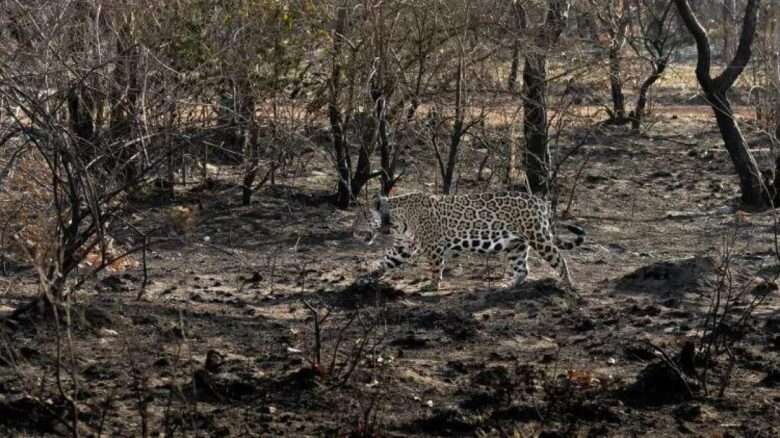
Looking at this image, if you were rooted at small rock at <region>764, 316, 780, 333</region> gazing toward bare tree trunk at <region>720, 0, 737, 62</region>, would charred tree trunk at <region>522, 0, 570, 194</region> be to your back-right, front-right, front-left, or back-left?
front-left

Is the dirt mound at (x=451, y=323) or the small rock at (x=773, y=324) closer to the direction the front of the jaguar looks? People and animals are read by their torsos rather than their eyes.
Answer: the dirt mound

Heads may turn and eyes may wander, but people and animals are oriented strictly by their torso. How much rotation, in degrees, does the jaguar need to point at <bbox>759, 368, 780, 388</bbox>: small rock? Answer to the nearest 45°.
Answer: approximately 135° to its left

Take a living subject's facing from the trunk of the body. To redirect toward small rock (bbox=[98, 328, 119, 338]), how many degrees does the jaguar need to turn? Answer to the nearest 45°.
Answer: approximately 45° to its left

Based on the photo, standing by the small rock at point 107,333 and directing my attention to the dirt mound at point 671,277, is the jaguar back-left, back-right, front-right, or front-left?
front-left

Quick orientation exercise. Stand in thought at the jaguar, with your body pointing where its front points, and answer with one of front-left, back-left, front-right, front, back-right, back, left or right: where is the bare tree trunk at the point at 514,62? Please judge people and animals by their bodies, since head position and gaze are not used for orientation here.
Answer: right

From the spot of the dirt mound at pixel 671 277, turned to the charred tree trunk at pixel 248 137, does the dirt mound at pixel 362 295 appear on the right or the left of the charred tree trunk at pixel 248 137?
left

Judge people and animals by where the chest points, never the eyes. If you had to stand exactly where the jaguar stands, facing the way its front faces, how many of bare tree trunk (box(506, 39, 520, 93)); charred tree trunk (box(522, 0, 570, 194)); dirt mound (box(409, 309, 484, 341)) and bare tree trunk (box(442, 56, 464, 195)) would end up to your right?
3

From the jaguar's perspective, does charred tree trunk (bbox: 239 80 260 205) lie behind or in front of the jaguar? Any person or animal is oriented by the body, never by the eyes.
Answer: in front

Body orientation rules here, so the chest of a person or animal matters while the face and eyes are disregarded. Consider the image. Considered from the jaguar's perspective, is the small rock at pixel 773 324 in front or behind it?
behind

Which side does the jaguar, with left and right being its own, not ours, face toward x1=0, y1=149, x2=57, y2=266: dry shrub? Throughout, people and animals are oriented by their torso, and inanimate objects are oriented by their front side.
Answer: front

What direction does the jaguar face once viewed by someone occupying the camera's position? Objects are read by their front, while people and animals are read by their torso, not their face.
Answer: facing to the left of the viewer

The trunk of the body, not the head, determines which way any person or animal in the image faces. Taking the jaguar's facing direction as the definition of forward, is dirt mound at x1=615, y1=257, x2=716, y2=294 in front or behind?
behind

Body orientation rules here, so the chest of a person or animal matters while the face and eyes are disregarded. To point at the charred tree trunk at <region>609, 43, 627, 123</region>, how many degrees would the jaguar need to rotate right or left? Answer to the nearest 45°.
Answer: approximately 90° to its right

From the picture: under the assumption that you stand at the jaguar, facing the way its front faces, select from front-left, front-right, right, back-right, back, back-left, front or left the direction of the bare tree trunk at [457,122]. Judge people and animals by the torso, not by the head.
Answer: right

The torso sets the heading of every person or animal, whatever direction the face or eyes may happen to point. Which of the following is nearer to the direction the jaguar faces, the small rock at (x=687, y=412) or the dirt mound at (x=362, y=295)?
the dirt mound
